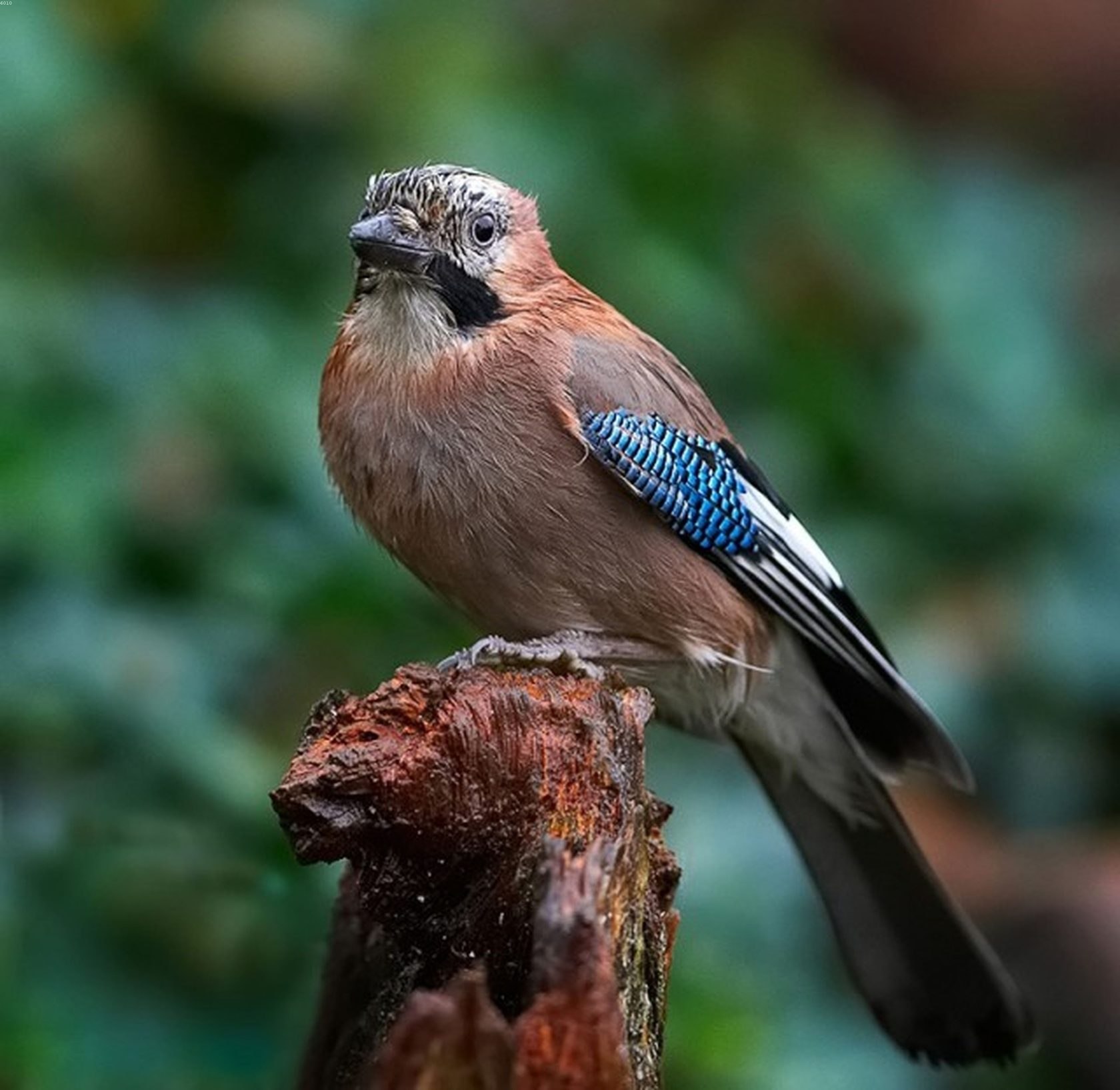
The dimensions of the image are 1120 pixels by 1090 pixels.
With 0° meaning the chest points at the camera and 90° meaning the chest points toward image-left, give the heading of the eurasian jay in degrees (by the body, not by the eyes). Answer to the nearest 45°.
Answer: approximately 45°
